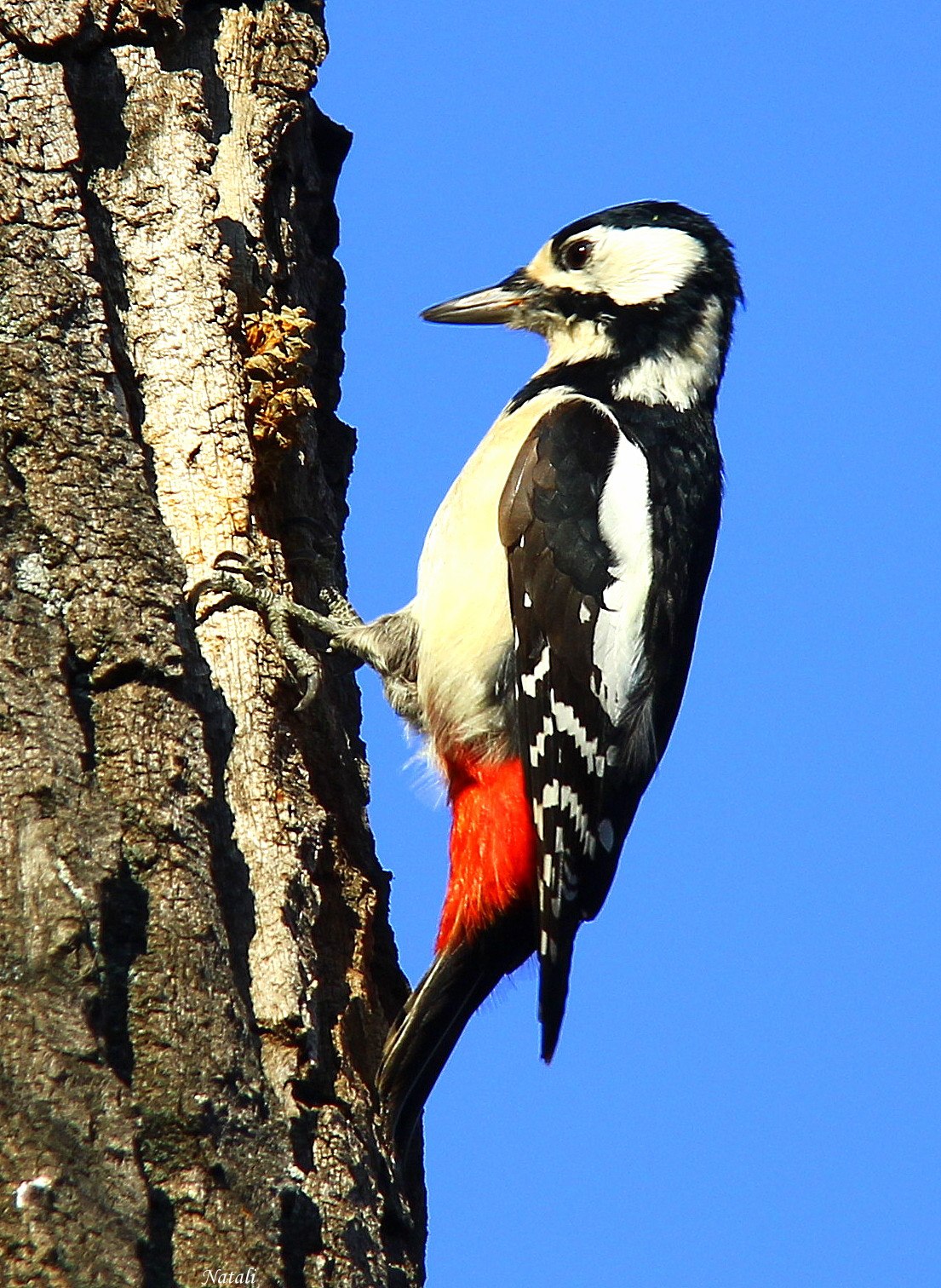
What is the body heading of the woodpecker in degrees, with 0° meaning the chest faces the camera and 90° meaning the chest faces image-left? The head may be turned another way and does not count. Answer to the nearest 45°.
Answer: approximately 90°
